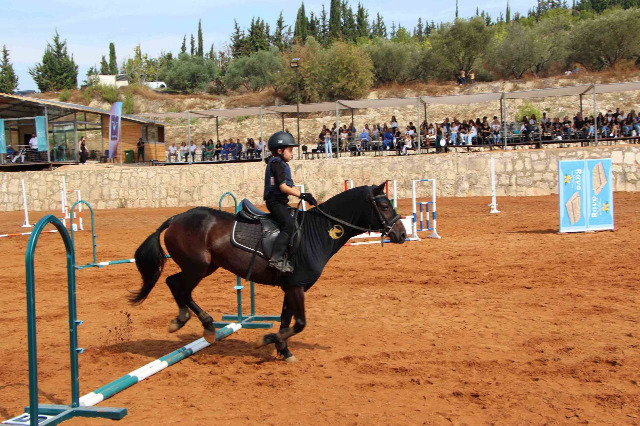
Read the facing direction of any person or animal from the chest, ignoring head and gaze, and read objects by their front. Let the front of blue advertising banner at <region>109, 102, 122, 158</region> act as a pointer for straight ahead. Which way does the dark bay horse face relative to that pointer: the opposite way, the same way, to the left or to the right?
to the left

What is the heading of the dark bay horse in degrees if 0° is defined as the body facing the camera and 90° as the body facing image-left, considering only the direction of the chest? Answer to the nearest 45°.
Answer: approximately 270°

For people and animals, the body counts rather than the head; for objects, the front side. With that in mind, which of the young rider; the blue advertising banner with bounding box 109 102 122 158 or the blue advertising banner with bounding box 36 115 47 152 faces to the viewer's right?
the young rider

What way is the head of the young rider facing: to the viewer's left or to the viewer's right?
to the viewer's right

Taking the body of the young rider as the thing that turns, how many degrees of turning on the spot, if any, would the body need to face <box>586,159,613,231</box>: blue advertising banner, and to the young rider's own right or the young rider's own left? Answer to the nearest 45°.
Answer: approximately 45° to the young rider's own left

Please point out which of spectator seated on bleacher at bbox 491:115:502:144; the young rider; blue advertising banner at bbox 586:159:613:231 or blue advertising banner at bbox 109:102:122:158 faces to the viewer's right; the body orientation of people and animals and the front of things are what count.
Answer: the young rider

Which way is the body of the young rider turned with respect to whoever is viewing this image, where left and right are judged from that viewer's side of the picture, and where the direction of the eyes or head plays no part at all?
facing to the right of the viewer

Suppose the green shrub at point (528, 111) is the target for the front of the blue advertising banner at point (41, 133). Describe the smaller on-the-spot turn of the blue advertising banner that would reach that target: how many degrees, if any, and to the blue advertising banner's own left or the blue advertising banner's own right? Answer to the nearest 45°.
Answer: approximately 90° to the blue advertising banner's own left

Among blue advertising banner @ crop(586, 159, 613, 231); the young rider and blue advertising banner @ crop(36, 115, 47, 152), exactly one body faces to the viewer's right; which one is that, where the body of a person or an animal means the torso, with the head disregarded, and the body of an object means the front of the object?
the young rider

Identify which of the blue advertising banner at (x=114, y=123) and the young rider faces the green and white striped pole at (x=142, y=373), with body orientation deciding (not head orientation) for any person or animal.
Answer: the blue advertising banner

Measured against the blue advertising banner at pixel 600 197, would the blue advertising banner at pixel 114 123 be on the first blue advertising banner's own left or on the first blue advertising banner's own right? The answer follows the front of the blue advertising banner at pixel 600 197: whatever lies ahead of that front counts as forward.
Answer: on the first blue advertising banner's own right
